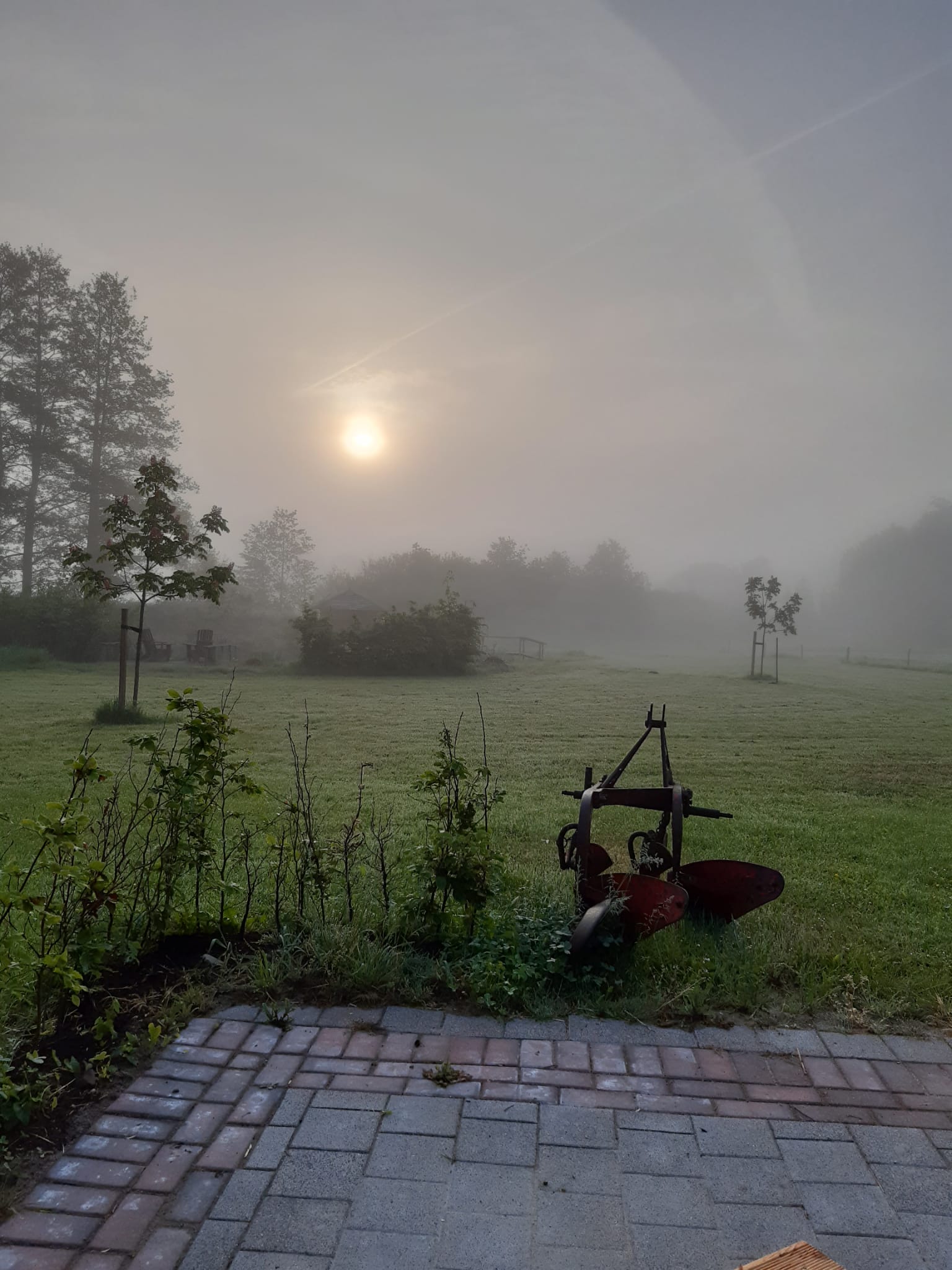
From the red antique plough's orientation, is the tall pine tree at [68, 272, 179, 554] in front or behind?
in front

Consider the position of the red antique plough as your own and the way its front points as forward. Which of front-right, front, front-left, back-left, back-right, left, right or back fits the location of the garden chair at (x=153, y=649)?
front-left

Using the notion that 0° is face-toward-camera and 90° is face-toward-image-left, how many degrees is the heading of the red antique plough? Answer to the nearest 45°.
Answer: approximately 180°

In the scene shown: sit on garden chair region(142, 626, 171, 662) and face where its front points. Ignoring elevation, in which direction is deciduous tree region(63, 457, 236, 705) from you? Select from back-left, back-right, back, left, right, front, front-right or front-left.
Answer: right

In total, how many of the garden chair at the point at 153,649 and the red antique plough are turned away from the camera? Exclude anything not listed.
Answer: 1

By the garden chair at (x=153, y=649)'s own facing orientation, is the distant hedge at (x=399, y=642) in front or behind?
in front

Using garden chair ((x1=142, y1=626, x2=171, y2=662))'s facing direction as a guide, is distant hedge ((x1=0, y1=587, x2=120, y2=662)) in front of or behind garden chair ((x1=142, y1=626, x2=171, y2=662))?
behind
